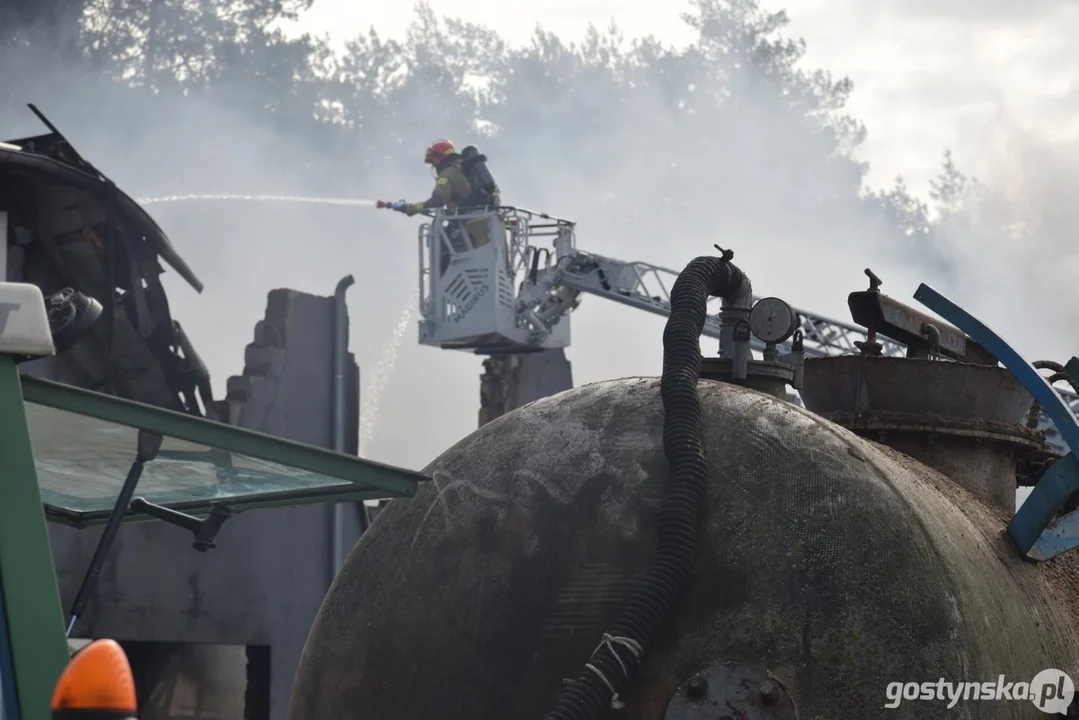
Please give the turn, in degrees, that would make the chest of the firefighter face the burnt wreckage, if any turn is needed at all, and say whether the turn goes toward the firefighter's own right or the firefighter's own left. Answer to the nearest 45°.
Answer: approximately 45° to the firefighter's own left

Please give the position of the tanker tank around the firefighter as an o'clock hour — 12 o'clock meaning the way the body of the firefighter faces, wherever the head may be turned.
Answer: The tanker tank is roughly at 9 o'clock from the firefighter.

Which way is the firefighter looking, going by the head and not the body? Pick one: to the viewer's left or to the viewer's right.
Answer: to the viewer's left

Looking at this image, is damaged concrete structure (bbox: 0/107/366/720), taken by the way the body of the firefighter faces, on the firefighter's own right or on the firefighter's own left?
on the firefighter's own left

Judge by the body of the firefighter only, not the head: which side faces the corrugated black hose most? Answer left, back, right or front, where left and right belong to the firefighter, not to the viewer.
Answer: left

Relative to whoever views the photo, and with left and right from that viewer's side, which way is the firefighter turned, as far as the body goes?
facing to the left of the viewer
